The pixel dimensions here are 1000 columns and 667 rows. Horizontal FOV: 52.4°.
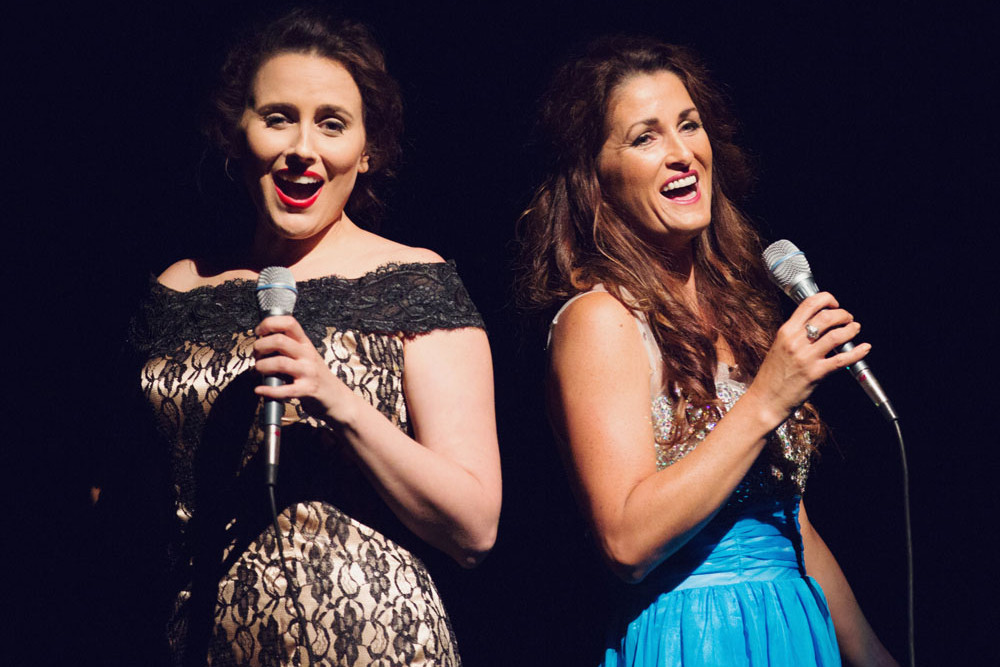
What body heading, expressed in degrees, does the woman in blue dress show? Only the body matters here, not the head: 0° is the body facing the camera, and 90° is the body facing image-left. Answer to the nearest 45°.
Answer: approximately 315°

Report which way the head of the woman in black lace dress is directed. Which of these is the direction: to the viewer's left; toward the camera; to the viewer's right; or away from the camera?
toward the camera

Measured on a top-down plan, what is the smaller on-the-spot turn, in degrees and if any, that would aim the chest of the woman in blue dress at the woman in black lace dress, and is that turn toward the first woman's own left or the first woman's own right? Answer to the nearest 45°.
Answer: approximately 135° to the first woman's own right
